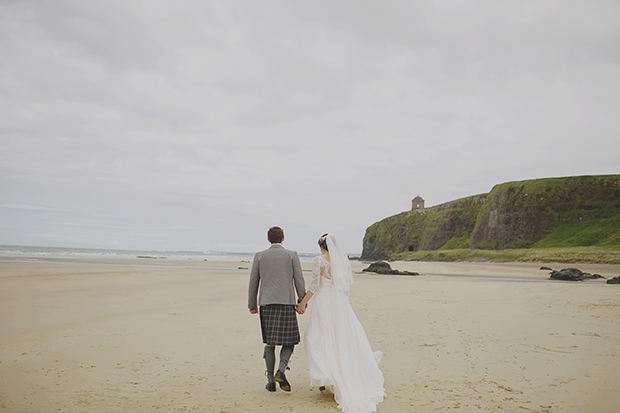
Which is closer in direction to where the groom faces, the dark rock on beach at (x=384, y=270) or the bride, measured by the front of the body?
the dark rock on beach

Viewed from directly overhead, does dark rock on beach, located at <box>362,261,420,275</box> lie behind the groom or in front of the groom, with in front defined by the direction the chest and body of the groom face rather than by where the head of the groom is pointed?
in front

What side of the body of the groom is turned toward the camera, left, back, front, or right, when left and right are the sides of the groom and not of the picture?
back

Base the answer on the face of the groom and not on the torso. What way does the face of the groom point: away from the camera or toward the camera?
away from the camera

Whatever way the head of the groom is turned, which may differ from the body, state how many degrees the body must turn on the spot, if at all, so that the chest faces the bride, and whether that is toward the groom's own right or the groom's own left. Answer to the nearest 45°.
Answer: approximately 90° to the groom's own right
